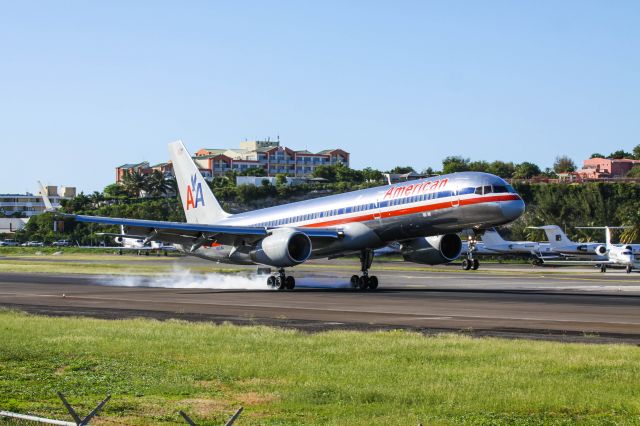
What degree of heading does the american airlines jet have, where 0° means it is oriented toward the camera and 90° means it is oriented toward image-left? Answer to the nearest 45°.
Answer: approximately 315°
